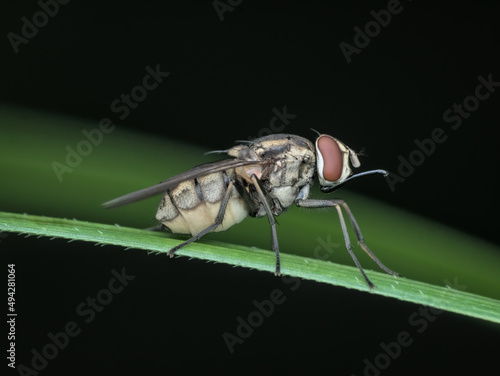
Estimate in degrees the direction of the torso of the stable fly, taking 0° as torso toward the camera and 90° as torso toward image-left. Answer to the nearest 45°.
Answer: approximately 270°
